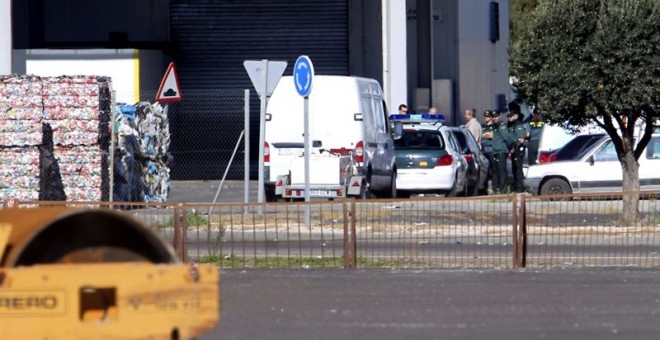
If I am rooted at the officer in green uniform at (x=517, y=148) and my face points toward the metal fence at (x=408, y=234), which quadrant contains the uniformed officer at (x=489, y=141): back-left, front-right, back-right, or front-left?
back-right

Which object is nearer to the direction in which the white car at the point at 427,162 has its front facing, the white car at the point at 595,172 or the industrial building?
the industrial building

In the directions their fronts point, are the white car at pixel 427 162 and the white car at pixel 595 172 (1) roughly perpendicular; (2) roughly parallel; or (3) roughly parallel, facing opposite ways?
roughly perpendicular

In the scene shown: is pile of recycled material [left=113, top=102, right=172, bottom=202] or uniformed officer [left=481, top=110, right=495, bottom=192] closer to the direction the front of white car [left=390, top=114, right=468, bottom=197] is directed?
the uniformed officer

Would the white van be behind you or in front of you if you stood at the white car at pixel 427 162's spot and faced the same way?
behind

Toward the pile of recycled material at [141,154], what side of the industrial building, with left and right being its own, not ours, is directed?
front

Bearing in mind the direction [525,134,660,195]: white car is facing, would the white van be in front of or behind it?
in front

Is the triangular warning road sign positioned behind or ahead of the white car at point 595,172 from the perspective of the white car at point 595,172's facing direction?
ahead

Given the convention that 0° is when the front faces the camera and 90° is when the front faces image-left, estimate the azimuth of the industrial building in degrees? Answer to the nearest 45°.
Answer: approximately 0°

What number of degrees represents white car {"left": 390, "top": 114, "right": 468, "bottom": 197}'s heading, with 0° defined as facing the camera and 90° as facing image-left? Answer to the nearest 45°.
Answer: approximately 180°

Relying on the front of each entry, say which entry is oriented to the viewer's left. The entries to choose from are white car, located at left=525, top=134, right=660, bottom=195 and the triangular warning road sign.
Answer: the white car

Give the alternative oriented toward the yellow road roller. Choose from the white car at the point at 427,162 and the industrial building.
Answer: the industrial building
